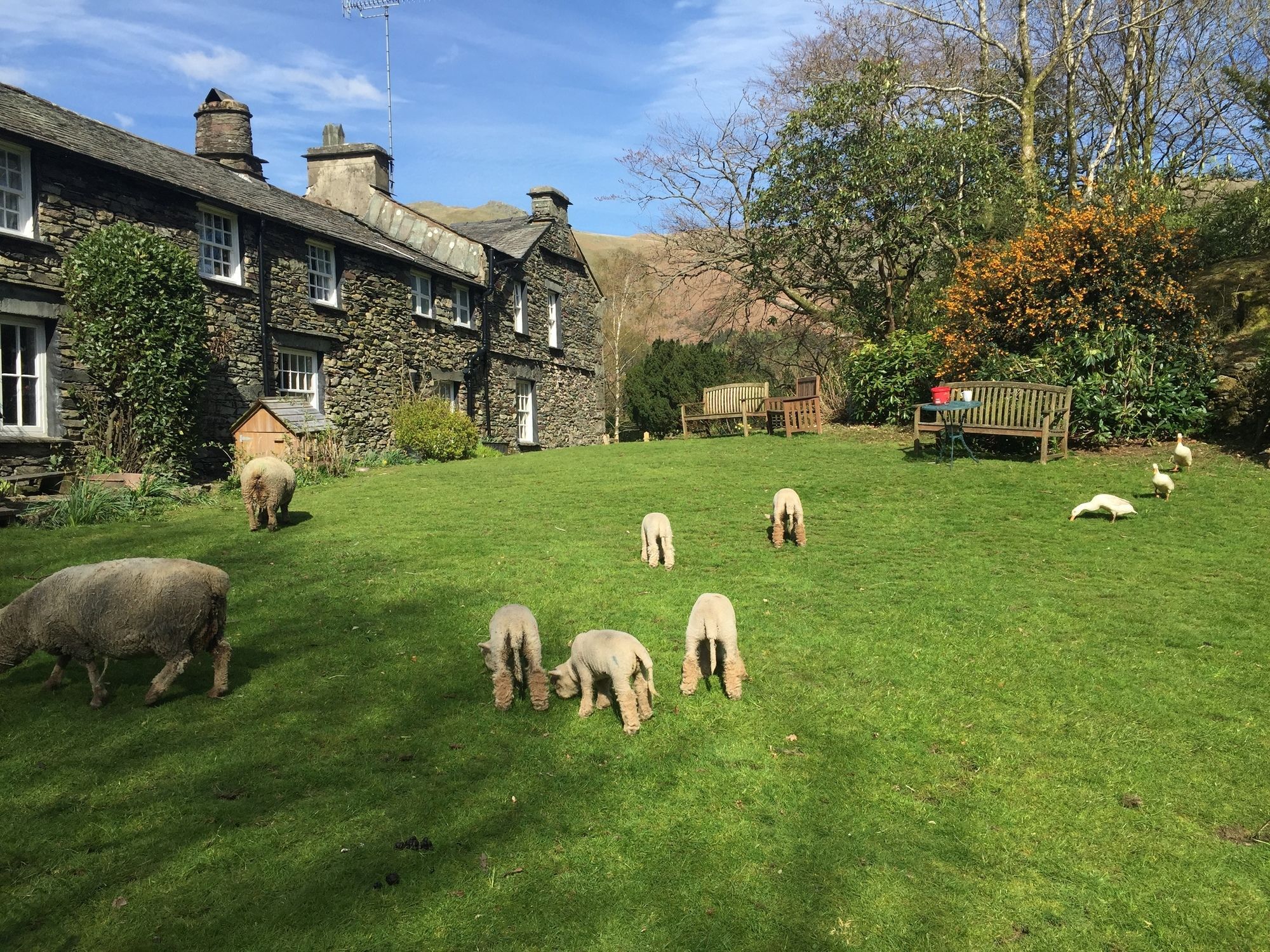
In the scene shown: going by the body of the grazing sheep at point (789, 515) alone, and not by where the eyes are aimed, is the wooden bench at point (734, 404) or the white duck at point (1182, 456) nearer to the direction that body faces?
the wooden bench

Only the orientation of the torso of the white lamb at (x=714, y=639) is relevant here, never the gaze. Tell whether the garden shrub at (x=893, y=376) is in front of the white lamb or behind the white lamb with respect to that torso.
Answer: in front

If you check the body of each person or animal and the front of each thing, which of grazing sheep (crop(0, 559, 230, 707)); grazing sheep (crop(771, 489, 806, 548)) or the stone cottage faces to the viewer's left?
grazing sheep (crop(0, 559, 230, 707))

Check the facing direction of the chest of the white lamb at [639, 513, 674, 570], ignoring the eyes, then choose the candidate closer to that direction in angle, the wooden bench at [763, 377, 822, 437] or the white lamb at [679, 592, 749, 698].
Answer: the wooden bench

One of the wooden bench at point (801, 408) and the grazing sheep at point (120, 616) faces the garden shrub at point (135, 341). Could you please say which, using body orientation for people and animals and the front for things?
the wooden bench

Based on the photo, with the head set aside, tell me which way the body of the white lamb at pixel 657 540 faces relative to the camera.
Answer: away from the camera

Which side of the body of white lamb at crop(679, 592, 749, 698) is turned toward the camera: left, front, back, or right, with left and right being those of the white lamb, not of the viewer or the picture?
back

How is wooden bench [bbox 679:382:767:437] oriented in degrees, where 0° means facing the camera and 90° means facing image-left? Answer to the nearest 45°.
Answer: approximately 45°

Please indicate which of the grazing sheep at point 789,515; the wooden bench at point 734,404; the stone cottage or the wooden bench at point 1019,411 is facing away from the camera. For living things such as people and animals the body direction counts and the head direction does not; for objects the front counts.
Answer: the grazing sheep

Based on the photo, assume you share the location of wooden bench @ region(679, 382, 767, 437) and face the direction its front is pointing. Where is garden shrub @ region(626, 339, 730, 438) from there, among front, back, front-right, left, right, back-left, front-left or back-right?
back-right

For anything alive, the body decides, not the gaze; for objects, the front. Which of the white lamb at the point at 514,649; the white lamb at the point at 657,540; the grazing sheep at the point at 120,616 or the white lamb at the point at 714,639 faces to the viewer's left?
the grazing sheep

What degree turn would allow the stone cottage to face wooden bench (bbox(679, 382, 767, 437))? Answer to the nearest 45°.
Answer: approximately 45° to its left

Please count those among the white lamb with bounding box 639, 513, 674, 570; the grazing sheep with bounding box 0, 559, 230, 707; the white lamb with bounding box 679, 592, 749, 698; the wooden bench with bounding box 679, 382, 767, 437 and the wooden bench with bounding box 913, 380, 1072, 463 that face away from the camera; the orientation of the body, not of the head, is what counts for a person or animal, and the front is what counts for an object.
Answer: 2

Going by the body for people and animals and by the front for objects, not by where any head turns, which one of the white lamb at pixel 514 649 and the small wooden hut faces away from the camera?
the white lamb

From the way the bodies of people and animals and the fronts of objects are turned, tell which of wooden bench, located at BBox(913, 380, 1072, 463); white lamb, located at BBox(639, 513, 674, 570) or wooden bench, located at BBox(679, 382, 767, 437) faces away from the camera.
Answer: the white lamb

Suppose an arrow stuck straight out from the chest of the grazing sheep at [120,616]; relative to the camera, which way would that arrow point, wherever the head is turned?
to the viewer's left

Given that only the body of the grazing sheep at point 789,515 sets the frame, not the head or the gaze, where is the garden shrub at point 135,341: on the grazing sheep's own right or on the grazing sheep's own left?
on the grazing sheep's own left

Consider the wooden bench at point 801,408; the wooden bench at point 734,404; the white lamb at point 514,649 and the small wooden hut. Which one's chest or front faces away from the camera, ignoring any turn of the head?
the white lamb
